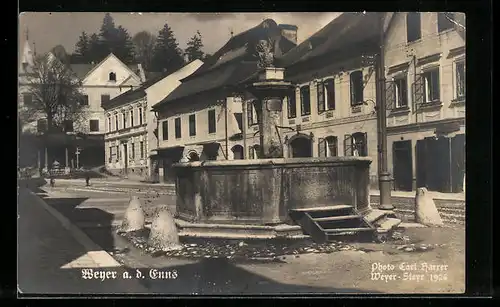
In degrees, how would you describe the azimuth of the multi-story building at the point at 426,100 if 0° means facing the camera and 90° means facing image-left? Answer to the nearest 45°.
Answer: approximately 45°

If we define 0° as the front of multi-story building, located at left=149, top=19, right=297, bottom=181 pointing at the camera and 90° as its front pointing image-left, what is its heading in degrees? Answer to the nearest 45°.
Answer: approximately 45°

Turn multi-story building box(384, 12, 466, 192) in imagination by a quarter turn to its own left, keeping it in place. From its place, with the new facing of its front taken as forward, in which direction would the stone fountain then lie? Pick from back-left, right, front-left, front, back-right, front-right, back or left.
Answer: back-right

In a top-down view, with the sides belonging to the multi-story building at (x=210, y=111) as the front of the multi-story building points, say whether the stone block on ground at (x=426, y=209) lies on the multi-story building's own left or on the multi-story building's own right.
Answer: on the multi-story building's own left

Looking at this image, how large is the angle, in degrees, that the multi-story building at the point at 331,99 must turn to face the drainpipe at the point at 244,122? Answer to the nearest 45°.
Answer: approximately 45° to its right

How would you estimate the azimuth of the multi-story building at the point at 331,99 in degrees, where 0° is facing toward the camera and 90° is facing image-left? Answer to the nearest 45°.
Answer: approximately 45°
